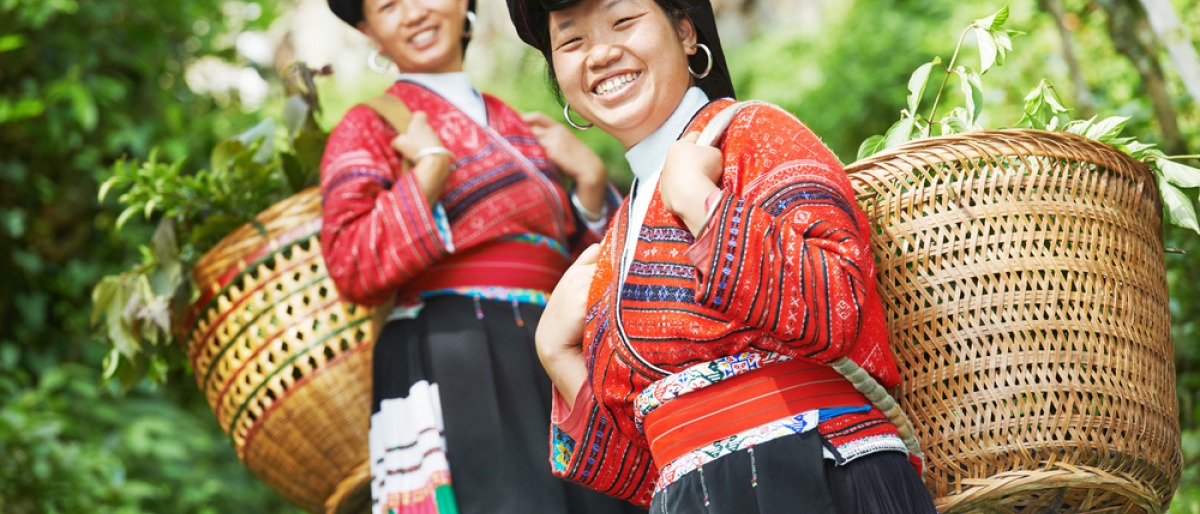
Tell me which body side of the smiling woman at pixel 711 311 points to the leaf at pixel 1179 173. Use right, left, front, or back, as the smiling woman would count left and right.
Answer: back

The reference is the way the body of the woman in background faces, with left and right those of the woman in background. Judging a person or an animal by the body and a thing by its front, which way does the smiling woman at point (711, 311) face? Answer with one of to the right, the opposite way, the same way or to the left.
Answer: to the right

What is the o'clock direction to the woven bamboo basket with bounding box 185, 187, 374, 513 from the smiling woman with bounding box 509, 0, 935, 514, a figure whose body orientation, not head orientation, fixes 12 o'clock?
The woven bamboo basket is roughly at 3 o'clock from the smiling woman.

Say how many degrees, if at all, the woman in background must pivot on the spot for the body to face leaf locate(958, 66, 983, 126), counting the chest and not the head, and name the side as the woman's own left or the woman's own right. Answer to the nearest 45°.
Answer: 0° — they already face it

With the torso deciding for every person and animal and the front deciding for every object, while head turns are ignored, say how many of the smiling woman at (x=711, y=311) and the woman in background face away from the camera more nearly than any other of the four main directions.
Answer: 0

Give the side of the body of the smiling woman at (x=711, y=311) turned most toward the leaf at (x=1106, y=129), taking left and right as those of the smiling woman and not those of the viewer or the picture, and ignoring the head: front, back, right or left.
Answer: back

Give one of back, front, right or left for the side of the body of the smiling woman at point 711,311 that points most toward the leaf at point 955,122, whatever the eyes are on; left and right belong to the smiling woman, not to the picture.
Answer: back
